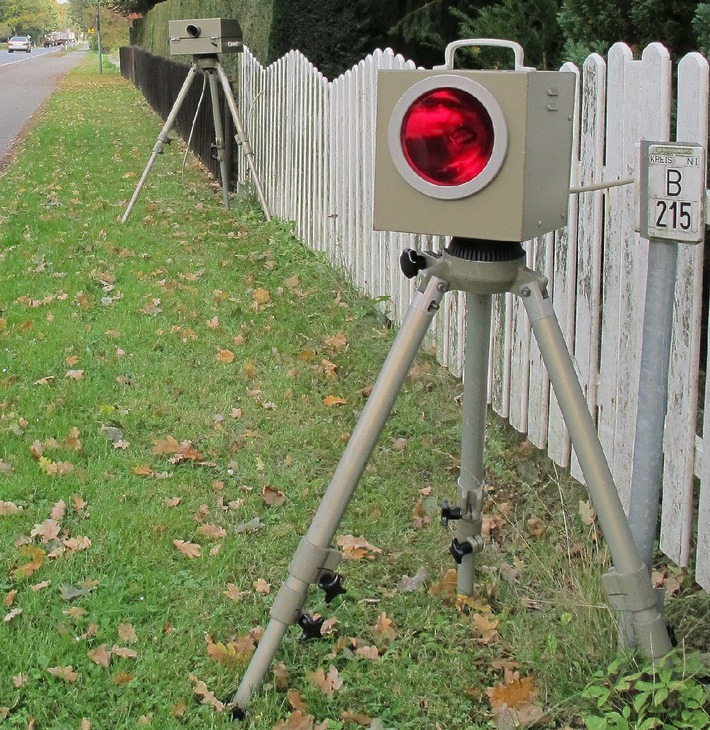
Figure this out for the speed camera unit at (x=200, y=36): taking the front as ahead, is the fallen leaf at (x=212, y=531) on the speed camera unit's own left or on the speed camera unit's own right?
on the speed camera unit's own left

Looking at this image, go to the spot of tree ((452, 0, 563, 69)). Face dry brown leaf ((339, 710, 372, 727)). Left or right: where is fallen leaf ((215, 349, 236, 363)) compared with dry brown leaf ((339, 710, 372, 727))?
right

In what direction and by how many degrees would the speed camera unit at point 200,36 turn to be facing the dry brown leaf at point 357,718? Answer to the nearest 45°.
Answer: approximately 45° to its left

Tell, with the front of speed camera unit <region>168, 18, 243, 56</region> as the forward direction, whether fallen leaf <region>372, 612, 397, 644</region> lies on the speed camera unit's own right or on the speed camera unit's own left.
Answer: on the speed camera unit's own left

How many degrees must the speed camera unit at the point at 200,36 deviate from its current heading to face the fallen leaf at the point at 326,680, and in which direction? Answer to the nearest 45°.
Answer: approximately 45° to its left

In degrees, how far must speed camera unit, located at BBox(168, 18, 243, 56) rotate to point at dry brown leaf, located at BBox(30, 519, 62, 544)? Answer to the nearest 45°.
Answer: approximately 45° to its left

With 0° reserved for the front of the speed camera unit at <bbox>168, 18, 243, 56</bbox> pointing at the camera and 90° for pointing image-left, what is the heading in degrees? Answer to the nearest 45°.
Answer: approximately 45°

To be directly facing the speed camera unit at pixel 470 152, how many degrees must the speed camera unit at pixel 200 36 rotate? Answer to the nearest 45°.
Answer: approximately 45° to its left

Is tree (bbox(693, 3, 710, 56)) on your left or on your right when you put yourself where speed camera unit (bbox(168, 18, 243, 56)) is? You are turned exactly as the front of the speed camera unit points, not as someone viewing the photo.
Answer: on your left

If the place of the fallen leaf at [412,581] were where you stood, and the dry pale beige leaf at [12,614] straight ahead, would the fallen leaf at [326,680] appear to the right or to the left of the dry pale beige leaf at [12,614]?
left
